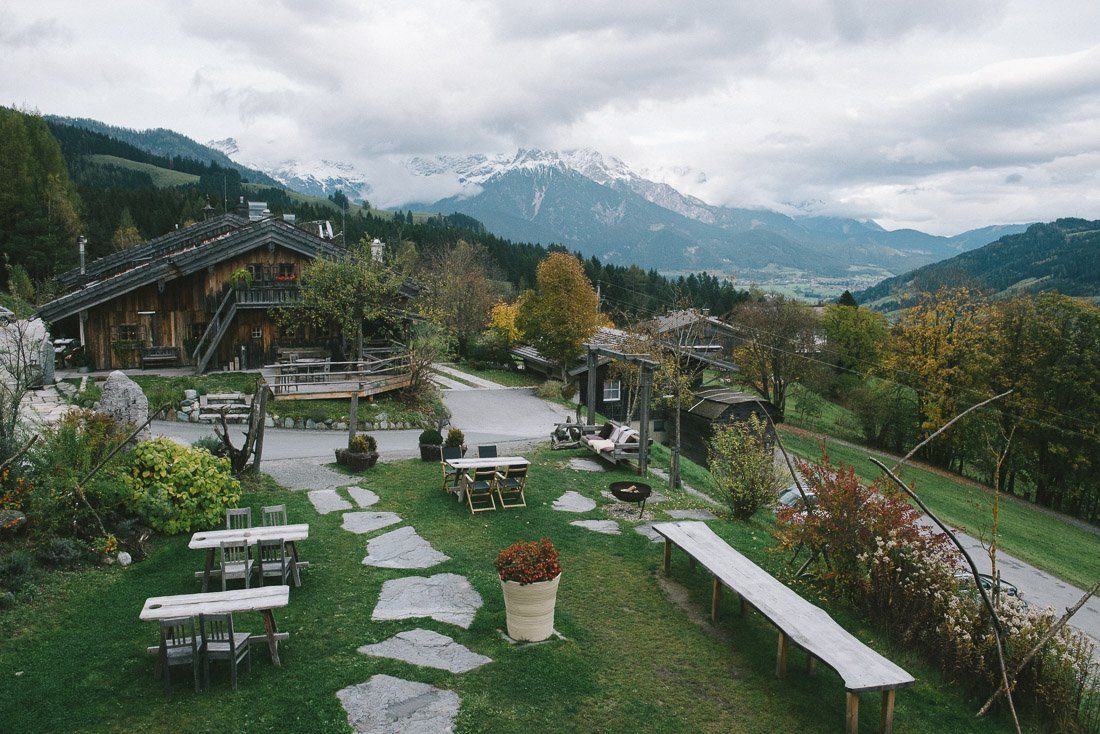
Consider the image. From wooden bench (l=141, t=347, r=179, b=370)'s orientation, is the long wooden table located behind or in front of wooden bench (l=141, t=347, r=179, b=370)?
in front

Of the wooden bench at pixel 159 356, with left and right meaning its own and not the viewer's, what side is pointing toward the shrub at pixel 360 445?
front

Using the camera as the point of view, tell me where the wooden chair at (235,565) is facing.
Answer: facing away from the viewer

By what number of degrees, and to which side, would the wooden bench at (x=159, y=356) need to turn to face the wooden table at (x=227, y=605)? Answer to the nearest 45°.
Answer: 0° — it already faces it

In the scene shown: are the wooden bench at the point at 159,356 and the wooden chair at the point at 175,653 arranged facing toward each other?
yes

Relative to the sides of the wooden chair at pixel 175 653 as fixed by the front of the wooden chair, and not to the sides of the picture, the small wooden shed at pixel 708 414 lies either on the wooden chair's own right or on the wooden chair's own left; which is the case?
on the wooden chair's own right

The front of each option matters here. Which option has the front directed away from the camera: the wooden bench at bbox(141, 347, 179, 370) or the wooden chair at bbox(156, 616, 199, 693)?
the wooden chair

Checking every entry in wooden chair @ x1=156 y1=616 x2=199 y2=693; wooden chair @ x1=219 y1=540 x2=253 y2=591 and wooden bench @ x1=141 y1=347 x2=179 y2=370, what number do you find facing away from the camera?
2

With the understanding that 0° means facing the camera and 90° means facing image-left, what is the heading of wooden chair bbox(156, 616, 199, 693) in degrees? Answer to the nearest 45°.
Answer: approximately 180°

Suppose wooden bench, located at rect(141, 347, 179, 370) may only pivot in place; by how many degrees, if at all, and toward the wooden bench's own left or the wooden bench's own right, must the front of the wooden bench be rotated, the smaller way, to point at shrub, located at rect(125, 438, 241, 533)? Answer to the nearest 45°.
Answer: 0° — it already faces it

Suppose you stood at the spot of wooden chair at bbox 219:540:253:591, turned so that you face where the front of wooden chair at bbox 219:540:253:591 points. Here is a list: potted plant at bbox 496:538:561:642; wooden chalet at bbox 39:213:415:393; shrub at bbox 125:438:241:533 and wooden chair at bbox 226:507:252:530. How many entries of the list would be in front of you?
3

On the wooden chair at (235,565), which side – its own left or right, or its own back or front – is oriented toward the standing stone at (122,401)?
front

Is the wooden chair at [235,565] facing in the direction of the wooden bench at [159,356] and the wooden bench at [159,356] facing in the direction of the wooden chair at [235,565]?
yes

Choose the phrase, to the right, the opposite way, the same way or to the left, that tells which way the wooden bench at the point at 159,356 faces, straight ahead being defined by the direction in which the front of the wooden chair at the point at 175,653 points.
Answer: the opposite way

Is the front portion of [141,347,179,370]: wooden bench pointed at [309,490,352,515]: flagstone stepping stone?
yes

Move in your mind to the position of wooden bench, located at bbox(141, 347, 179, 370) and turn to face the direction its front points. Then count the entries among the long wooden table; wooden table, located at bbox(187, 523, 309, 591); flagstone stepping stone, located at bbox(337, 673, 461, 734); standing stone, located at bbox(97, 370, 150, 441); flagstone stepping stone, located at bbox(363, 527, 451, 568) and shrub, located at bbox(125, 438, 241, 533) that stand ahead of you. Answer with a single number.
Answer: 6

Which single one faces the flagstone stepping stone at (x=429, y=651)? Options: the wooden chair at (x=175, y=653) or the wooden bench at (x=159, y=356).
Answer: the wooden bench
